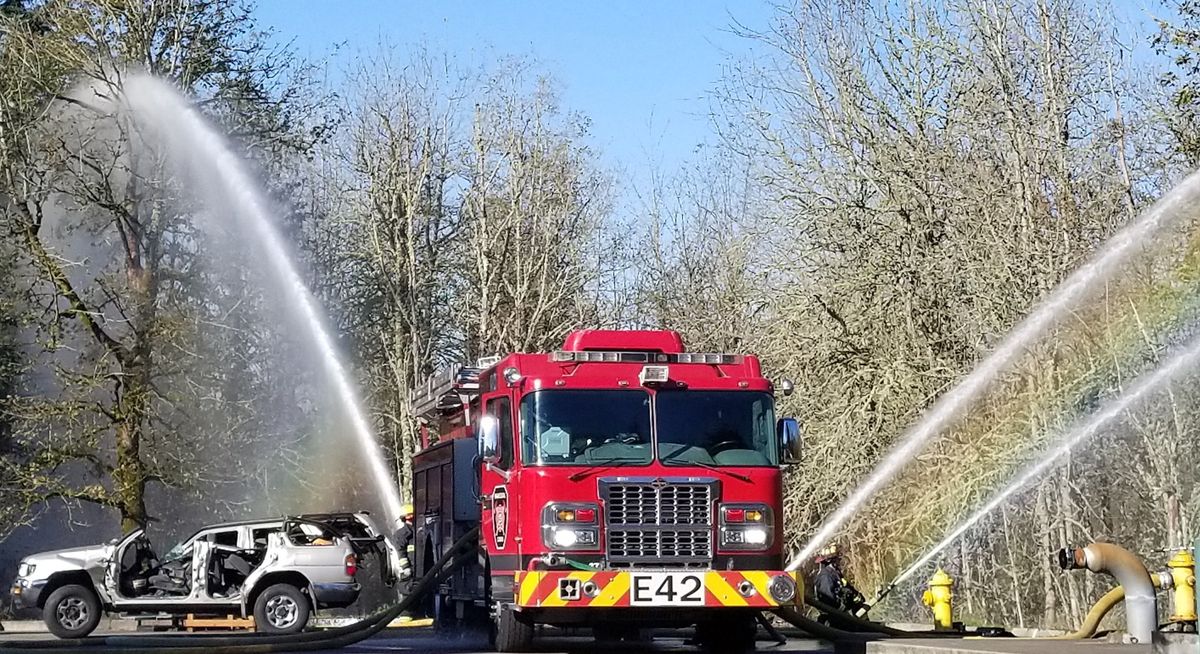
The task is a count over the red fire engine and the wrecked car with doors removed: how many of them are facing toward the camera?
1

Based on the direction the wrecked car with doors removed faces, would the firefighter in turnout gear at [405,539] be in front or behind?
behind

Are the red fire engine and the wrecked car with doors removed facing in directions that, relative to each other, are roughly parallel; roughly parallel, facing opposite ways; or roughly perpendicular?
roughly perpendicular

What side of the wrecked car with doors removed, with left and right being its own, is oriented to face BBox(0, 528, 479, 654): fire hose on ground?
left

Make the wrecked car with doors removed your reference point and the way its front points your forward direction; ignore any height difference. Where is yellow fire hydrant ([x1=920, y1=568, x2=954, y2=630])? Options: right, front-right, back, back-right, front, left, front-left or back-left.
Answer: back-left

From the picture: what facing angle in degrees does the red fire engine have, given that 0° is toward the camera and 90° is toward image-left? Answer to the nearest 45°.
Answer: approximately 0°

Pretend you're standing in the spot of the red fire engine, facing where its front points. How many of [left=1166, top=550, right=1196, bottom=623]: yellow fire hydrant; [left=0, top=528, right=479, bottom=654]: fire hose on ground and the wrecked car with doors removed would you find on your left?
1

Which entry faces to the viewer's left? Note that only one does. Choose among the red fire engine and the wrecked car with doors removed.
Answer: the wrecked car with doors removed

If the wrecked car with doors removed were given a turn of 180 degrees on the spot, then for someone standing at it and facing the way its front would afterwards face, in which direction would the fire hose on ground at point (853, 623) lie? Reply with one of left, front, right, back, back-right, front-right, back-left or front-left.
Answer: front-right

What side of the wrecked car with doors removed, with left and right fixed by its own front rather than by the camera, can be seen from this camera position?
left
